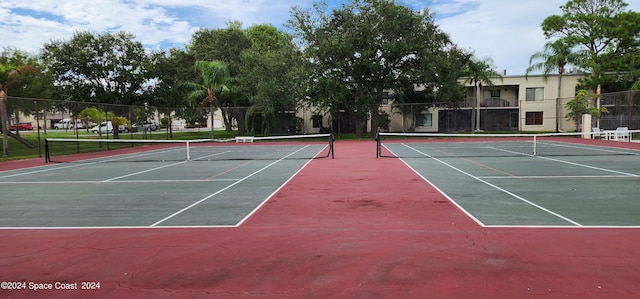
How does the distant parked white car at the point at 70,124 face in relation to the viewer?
to the viewer's left

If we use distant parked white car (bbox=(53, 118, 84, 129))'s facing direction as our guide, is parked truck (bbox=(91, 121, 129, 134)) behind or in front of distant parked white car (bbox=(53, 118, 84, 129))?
behind

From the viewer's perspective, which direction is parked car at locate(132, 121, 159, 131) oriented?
to the viewer's left

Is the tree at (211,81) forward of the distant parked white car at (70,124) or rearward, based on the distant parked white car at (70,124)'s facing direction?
rearward

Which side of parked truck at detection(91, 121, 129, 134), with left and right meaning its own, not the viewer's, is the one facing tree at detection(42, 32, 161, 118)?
right

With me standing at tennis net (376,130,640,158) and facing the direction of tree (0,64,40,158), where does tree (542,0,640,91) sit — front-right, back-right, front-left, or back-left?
back-right

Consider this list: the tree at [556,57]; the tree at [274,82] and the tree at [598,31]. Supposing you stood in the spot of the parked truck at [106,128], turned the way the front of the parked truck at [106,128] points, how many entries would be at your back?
3

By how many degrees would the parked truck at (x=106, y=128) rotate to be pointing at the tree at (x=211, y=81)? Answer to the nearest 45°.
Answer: approximately 135° to its right

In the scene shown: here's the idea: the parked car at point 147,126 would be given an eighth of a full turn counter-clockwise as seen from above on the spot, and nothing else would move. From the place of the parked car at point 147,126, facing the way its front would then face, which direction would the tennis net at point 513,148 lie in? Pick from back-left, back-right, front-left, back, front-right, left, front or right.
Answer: left

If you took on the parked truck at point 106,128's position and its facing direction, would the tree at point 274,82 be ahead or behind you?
behind

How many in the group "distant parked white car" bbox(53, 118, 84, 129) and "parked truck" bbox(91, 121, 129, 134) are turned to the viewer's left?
2

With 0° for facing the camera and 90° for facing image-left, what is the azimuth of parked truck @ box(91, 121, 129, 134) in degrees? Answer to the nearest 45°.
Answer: approximately 90°
